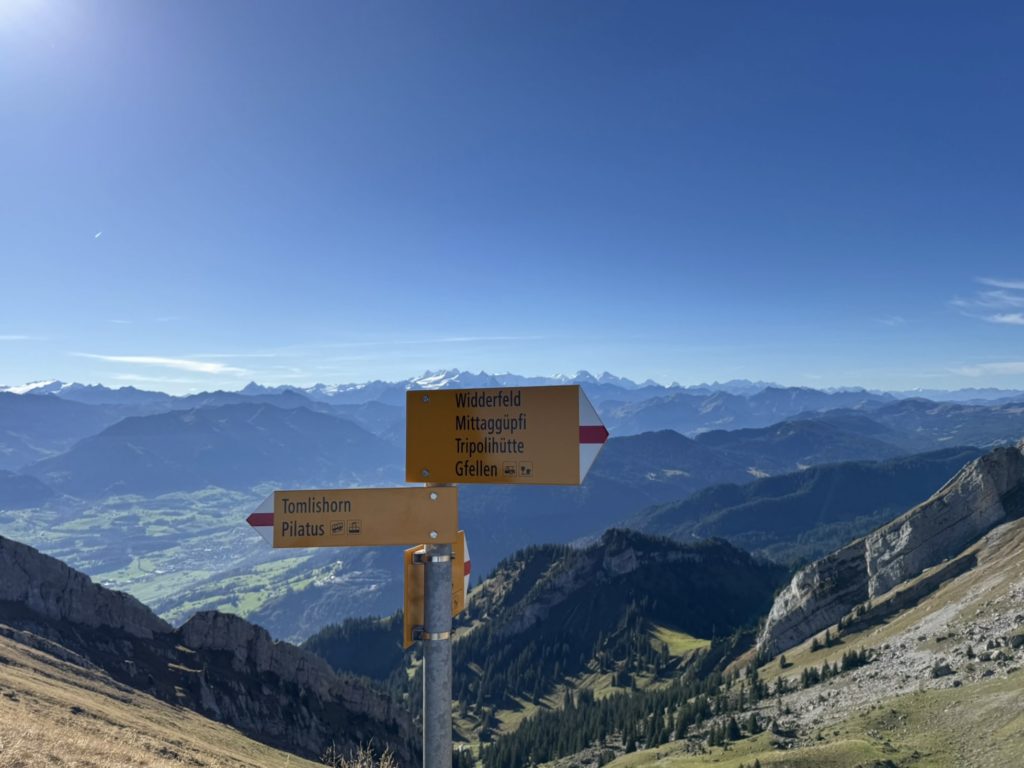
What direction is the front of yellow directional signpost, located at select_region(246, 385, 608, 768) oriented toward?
toward the camera
